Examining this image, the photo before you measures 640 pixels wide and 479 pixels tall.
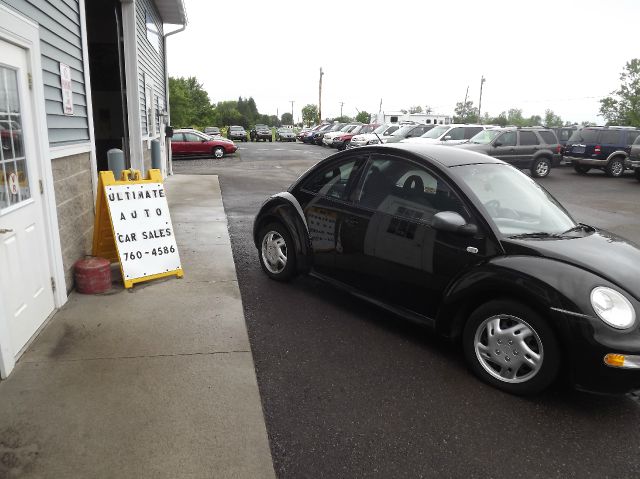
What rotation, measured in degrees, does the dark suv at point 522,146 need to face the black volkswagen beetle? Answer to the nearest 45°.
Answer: approximately 45° to its left

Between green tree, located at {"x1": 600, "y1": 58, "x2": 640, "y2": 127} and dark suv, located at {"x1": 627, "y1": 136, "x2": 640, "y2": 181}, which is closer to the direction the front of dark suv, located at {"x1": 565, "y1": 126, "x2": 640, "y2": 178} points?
the green tree

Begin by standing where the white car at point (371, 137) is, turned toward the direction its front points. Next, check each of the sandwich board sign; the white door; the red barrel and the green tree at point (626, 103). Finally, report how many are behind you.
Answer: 1

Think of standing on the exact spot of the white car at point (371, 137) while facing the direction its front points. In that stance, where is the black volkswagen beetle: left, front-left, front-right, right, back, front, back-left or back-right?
front-left

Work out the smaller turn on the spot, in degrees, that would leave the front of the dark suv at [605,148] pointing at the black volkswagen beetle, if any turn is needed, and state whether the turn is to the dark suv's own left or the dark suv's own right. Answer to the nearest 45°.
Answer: approximately 135° to the dark suv's own right

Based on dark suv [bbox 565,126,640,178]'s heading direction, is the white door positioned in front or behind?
behind

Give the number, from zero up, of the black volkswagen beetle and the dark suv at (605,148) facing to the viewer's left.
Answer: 0

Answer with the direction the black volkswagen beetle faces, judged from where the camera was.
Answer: facing the viewer and to the right of the viewer

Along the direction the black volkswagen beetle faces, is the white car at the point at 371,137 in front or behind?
behind

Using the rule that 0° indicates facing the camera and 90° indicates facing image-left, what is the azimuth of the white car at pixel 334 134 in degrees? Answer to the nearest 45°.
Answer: approximately 45°

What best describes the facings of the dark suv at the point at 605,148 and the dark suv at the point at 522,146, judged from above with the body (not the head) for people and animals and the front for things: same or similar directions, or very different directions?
very different directions
